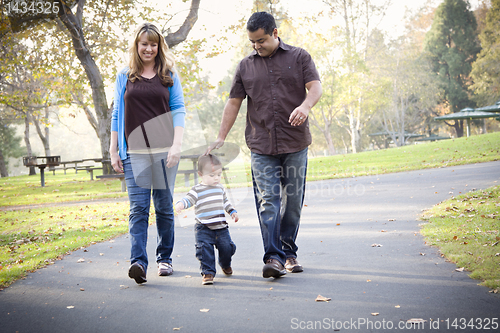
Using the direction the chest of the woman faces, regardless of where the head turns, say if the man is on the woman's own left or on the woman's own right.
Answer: on the woman's own left

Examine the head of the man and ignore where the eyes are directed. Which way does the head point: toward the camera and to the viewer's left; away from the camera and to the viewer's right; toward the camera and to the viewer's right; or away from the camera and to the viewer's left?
toward the camera and to the viewer's left

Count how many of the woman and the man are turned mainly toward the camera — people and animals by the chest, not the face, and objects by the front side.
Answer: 2

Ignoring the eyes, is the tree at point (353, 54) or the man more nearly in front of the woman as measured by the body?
the man

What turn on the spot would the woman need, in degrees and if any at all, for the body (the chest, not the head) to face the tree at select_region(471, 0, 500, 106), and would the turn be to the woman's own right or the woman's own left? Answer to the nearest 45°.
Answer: approximately 135° to the woman's own left

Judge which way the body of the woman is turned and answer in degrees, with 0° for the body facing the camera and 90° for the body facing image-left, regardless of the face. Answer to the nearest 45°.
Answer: approximately 0°

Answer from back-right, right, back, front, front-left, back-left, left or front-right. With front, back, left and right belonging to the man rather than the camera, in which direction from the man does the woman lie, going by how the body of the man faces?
right

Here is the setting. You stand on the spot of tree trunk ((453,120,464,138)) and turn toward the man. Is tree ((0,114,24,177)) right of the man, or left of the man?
right
